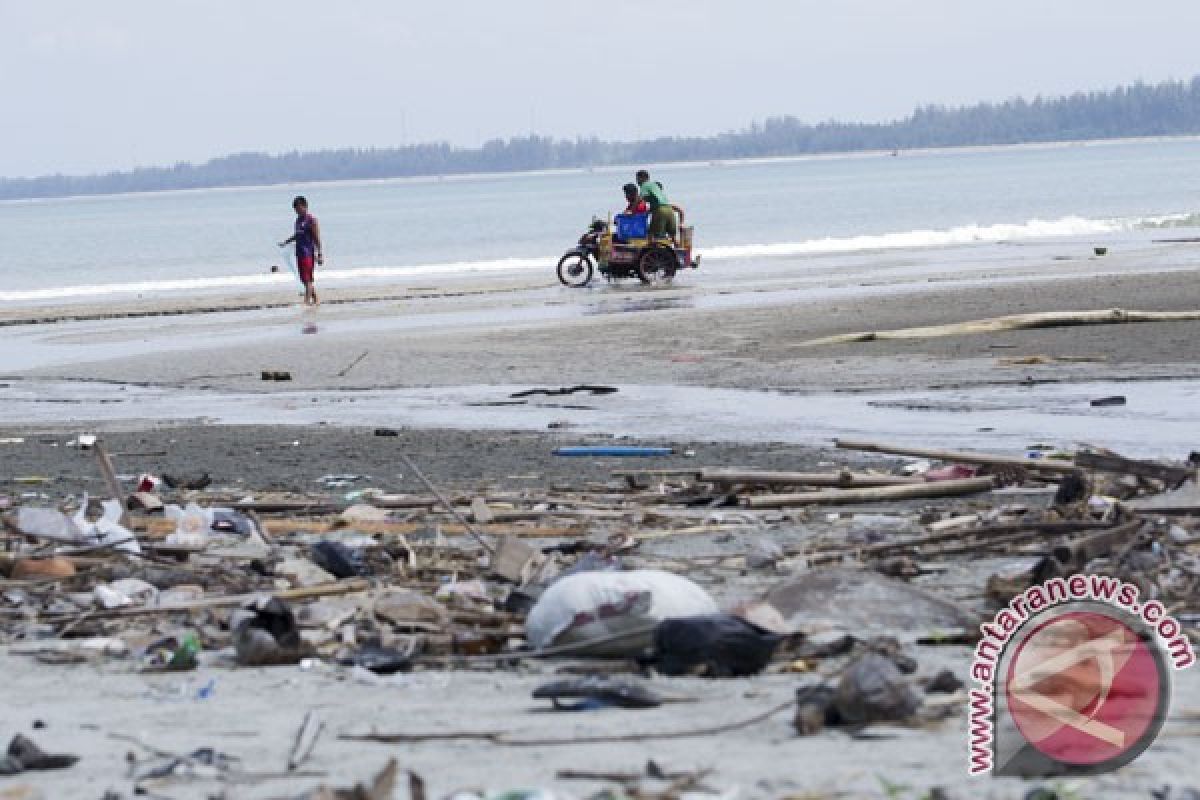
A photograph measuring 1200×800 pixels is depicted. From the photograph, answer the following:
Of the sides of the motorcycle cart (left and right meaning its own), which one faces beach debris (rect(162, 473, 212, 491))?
left

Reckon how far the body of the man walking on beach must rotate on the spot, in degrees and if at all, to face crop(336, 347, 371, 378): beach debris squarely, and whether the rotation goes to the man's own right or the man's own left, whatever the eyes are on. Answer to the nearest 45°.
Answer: approximately 45° to the man's own left

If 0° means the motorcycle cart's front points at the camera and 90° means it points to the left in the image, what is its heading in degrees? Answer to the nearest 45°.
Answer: approximately 90°

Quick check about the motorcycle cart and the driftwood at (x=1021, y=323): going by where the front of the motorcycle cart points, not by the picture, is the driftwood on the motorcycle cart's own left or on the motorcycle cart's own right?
on the motorcycle cart's own left

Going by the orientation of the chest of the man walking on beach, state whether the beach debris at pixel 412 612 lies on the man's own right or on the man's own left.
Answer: on the man's own left

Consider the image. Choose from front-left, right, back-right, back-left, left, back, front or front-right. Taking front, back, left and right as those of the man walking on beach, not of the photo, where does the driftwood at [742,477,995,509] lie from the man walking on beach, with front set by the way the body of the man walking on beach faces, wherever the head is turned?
front-left

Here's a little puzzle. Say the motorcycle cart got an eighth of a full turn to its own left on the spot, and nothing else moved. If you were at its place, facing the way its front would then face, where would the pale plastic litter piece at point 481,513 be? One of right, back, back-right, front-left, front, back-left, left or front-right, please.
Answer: front-left

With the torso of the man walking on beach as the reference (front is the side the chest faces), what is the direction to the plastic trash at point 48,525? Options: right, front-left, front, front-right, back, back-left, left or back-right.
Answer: front-left

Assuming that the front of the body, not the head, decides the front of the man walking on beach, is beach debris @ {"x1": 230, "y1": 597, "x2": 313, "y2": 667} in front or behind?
in front

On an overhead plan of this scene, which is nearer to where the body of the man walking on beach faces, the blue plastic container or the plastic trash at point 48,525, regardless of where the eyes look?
the plastic trash

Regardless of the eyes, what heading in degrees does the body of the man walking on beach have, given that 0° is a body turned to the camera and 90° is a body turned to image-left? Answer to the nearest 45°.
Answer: approximately 45°

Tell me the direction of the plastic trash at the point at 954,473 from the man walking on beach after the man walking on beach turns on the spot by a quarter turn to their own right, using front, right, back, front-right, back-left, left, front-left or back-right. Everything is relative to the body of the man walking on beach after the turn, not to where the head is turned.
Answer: back-left

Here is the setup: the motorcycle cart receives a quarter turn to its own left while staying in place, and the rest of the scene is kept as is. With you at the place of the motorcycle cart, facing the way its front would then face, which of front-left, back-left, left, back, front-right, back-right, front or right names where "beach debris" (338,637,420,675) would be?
front

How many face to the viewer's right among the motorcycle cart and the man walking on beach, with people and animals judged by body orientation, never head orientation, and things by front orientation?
0

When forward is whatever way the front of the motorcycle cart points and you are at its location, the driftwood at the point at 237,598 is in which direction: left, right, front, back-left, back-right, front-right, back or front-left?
left
